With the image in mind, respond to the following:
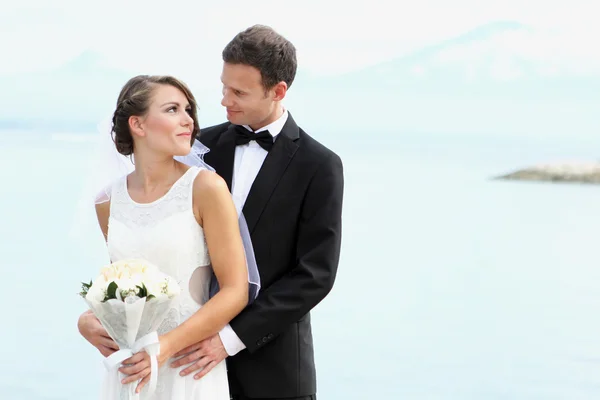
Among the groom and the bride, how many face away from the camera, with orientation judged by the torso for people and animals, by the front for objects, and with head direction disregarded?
0

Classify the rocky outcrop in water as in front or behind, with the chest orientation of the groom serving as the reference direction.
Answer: behind

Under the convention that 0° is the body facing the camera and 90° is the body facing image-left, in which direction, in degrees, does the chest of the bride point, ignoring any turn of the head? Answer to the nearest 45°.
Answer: approximately 45°

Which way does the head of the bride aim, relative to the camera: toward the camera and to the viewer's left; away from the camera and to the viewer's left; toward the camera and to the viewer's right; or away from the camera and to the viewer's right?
toward the camera and to the viewer's right

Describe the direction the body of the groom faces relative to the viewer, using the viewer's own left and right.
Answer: facing the viewer and to the left of the viewer

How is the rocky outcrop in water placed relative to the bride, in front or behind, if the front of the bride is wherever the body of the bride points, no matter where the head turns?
behind
